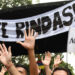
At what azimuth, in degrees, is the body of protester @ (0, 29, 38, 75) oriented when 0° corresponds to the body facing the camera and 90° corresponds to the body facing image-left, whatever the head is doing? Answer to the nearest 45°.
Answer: approximately 0°
